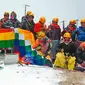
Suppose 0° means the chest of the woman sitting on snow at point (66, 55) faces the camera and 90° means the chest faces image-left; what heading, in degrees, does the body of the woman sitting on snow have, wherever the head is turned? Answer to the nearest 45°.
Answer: approximately 0°
